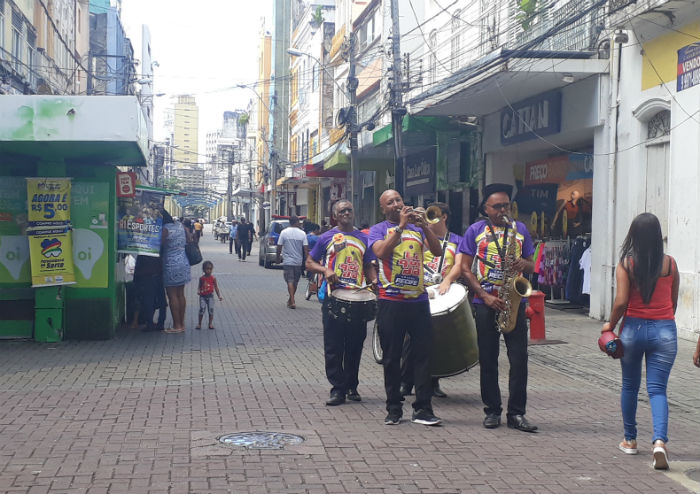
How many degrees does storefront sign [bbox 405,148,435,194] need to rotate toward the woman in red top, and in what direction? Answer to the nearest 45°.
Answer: approximately 45° to its left

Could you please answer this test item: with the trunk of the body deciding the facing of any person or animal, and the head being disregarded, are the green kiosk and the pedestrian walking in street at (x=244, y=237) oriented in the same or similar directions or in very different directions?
very different directions

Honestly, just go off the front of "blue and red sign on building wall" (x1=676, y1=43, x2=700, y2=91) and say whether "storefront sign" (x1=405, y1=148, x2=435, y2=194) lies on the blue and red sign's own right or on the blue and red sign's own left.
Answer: on the blue and red sign's own right

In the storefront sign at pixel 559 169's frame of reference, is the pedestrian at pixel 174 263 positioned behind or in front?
in front

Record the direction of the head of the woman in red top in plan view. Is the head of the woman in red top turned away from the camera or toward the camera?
away from the camera

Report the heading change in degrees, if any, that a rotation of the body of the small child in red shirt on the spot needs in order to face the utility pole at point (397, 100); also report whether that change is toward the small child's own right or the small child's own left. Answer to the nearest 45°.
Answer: approximately 135° to the small child's own left

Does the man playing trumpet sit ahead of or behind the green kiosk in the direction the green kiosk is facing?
ahead

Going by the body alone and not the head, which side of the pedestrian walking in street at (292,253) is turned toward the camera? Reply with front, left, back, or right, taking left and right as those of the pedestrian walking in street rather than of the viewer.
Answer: back
